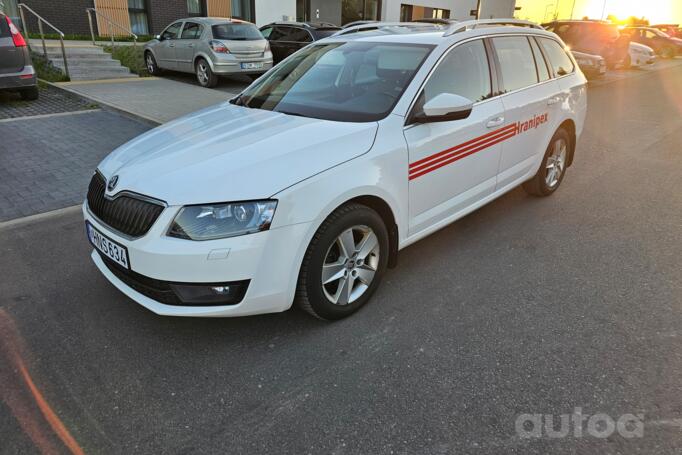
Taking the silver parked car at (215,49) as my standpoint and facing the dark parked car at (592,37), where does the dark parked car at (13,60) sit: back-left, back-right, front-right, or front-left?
back-right

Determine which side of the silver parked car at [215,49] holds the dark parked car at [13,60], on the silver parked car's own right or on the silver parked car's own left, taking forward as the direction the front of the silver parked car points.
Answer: on the silver parked car's own left

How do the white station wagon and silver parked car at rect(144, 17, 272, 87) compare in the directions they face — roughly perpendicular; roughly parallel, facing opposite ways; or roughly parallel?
roughly perpendicular

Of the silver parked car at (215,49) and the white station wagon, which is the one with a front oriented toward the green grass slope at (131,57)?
the silver parked car

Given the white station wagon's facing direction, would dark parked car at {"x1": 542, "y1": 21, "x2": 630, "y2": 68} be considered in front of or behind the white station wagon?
behind

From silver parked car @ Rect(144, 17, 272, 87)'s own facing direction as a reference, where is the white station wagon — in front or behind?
behind

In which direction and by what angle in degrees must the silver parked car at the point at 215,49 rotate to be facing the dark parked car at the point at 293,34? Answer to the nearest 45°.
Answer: approximately 90° to its right

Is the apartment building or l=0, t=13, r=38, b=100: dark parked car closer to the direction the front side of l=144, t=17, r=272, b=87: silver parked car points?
the apartment building
